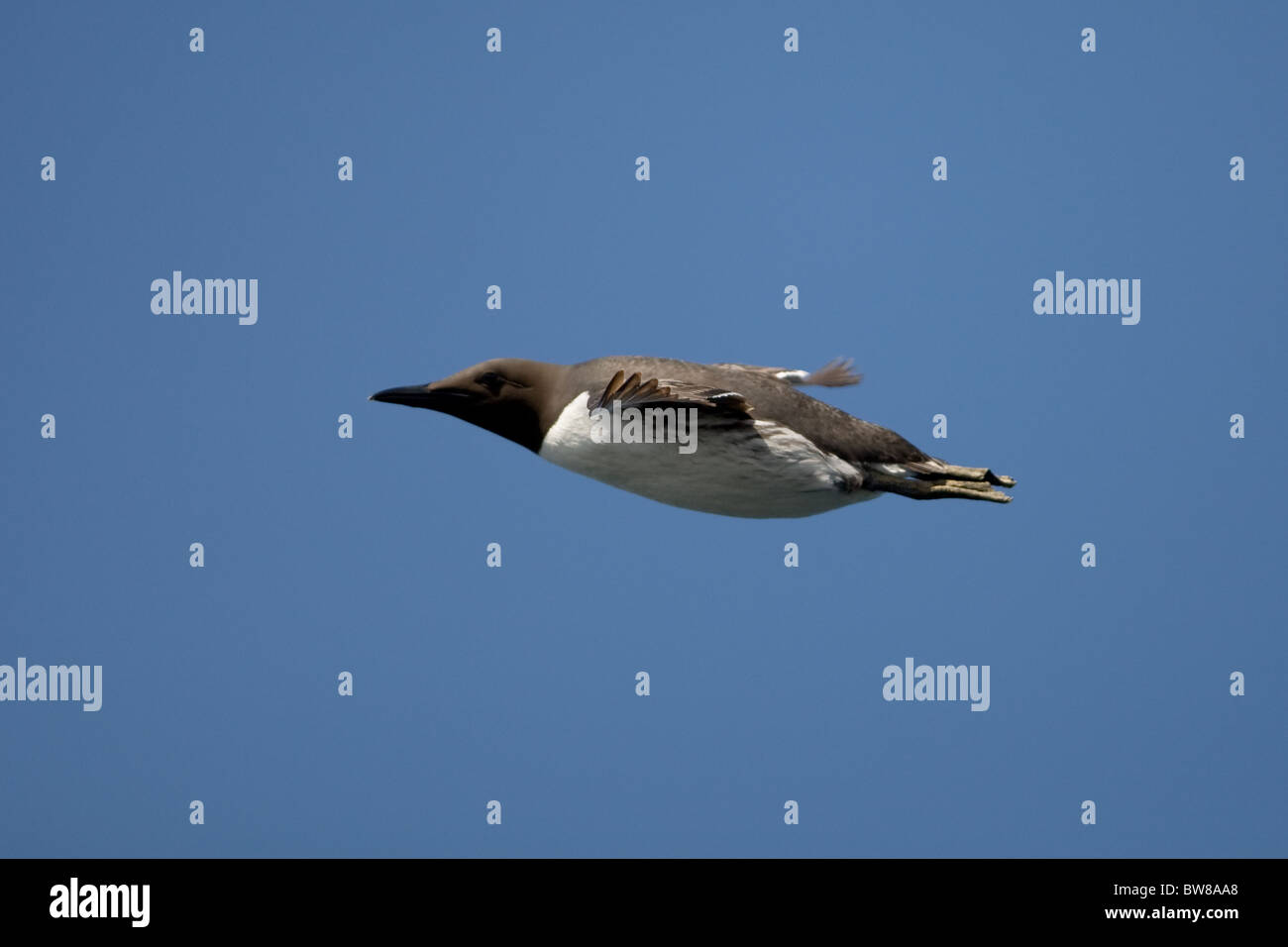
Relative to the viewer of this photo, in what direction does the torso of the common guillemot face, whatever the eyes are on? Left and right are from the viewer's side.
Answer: facing to the left of the viewer
